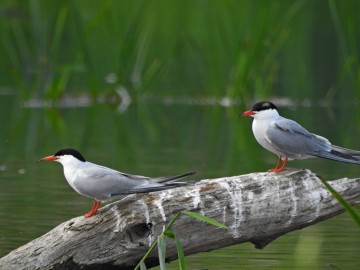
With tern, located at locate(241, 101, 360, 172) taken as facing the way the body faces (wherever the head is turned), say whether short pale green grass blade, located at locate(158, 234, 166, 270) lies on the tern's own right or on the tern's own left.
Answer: on the tern's own left

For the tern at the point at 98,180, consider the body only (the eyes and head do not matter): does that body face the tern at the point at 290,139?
no

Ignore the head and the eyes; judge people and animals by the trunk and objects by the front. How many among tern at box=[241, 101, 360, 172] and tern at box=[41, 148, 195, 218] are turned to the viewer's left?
2

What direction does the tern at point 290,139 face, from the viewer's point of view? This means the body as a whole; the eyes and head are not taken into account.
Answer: to the viewer's left

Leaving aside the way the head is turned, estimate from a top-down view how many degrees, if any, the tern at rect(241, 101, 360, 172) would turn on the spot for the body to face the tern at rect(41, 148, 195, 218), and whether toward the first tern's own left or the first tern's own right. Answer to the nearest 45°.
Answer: approximately 45° to the first tern's own left

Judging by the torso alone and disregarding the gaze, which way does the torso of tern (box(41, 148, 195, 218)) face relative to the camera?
to the viewer's left

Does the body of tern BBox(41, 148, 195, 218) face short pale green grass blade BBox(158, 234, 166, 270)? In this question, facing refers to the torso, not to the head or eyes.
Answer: no

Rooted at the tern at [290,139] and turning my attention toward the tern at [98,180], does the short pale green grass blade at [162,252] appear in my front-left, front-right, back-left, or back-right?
front-left
